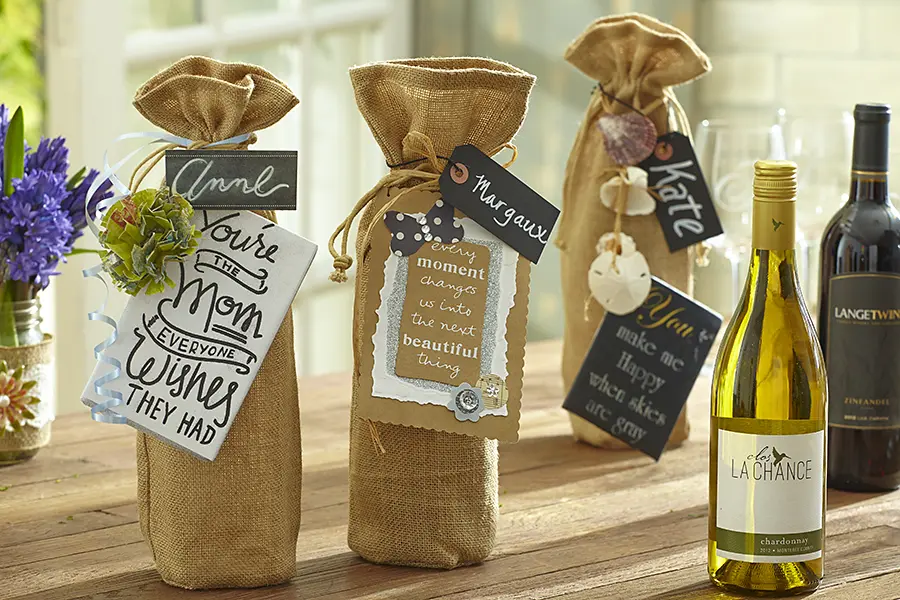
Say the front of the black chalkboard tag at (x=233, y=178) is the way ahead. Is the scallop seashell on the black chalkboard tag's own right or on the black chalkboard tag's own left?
on the black chalkboard tag's own left

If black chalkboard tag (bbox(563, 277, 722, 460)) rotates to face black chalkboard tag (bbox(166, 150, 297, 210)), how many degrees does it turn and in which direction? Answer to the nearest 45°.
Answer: approximately 45° to its right

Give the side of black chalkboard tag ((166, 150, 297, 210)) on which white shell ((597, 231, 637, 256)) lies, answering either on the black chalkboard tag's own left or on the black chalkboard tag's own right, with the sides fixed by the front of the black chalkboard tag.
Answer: on the black chalkboard tag's own left

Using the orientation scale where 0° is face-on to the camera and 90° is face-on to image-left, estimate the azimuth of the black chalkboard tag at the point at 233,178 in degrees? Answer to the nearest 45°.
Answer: approximately 0°

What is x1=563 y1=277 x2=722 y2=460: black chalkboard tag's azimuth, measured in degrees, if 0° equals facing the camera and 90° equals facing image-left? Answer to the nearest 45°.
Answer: approximately 0°

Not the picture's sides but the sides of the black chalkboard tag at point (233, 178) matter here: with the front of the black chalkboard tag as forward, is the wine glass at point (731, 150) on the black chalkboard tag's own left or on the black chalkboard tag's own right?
on the black chalkboard tag's own left

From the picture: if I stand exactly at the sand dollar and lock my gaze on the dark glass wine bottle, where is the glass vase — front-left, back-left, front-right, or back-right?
back-right

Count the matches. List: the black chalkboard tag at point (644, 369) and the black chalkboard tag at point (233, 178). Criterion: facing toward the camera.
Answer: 2
